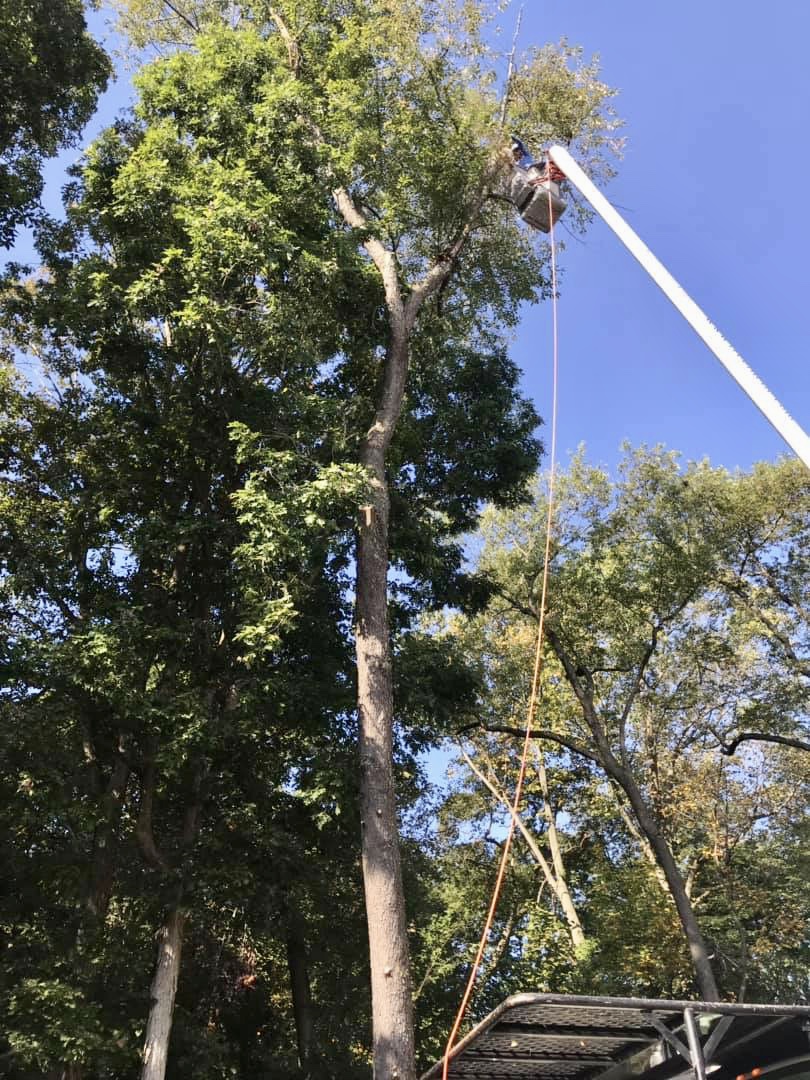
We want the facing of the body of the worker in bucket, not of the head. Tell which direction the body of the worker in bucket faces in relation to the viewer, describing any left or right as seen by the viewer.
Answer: facing to the left of the viewer

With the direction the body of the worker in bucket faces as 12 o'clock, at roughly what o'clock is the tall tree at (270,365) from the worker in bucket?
The tall tree is roughly at 1 o'clock from the worker in bucket.
